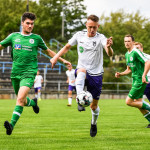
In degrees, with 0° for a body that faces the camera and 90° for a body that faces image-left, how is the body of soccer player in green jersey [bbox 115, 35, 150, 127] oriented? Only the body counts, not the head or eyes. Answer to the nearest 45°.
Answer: approximately 45°

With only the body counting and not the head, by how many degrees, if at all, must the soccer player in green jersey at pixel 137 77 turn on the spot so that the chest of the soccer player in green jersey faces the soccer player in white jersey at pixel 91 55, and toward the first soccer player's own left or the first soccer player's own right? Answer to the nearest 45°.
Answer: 0° — they already face them

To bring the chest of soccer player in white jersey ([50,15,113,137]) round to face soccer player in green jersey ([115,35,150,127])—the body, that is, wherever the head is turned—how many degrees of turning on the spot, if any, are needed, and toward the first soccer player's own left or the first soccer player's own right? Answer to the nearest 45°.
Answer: approximately 135° to the first soccer player's own left
